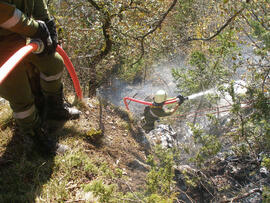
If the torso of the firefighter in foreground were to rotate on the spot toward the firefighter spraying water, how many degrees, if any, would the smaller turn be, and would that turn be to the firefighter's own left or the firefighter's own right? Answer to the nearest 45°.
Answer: approximately 45° to the firefighter's own left

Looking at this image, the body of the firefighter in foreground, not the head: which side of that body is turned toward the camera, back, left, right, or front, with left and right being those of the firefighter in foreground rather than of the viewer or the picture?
right

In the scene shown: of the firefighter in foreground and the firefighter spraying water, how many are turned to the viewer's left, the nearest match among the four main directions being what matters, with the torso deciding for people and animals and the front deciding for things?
0

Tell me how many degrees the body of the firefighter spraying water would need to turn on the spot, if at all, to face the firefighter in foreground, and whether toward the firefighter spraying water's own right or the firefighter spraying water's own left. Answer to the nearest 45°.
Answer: approximately 135° to the firefighter spraying water's own right

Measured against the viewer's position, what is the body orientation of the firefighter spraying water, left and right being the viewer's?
facing away from the viewer and to the right of the viewer
